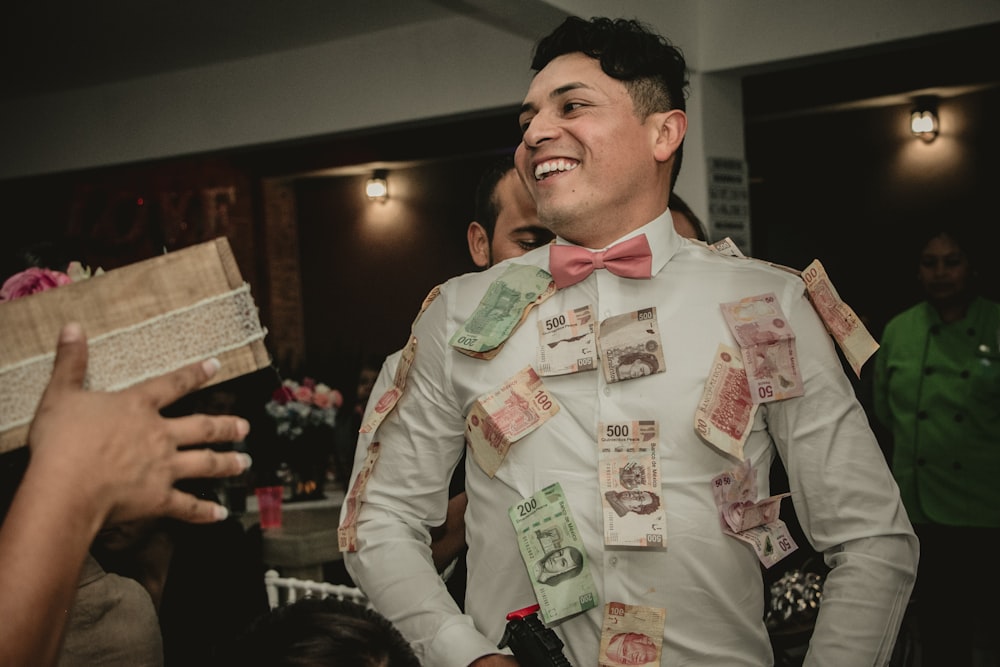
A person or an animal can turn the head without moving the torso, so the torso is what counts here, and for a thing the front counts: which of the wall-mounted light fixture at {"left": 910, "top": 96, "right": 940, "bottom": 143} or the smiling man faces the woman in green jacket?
the wall-mounted light fixture

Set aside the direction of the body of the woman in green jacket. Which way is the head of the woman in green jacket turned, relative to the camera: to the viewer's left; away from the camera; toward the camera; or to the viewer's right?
toward the camera

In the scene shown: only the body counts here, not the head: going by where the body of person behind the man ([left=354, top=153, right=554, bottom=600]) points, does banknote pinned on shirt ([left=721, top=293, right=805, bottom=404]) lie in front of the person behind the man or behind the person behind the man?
in front

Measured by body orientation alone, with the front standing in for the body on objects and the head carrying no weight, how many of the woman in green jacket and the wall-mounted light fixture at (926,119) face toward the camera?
2

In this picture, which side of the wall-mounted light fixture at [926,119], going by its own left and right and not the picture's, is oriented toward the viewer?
front

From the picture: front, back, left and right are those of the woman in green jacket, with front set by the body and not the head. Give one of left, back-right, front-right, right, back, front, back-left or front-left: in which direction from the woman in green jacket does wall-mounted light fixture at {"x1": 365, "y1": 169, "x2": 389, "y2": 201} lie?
back-right

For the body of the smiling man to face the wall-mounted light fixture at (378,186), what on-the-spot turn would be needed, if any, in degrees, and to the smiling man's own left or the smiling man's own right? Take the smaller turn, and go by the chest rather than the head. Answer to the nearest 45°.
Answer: approximately 180°

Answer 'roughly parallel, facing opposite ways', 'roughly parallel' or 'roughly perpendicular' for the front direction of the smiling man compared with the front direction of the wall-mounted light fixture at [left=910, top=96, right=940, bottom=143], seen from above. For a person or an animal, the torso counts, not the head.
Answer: roughly parallel

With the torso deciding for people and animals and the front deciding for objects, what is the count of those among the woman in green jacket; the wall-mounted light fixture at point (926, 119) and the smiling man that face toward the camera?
3

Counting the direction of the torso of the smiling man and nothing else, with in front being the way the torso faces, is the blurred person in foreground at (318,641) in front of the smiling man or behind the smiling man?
in front

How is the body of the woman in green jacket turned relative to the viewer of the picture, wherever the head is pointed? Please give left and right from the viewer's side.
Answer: facing the viewer

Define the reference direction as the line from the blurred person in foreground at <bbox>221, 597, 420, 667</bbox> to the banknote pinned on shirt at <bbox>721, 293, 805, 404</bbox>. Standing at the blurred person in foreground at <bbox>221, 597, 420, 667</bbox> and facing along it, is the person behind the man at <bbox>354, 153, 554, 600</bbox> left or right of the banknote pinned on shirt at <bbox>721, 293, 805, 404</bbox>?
left

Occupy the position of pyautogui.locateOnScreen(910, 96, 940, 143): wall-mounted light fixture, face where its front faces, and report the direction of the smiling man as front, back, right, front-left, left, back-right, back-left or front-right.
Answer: front
